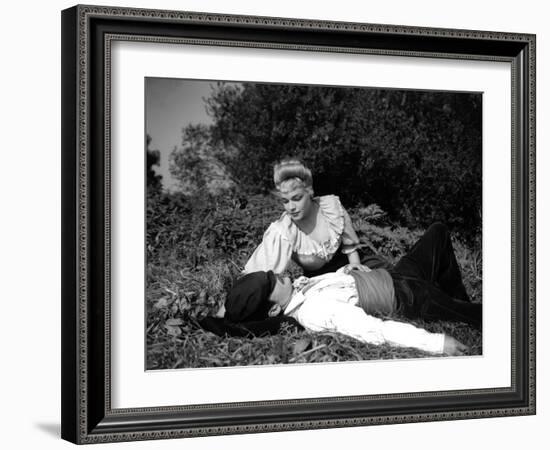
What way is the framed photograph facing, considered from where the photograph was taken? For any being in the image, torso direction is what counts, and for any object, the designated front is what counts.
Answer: facing the viewer and to the right of the viewer
